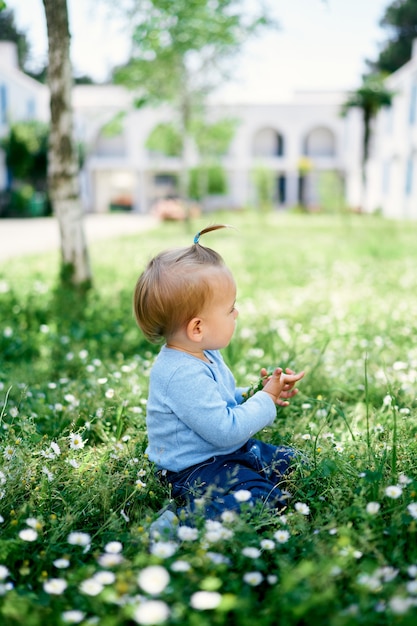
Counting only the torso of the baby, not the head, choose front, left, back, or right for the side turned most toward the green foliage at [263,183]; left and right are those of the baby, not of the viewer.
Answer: left

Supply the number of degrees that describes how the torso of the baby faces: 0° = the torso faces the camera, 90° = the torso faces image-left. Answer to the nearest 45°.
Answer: approximately 270°

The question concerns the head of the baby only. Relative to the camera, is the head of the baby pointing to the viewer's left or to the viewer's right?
to the viewer's right

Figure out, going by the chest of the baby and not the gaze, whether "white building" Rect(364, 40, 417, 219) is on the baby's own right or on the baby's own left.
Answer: on the baby's own left

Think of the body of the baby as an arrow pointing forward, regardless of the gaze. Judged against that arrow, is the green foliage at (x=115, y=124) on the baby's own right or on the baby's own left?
on the baby's own left

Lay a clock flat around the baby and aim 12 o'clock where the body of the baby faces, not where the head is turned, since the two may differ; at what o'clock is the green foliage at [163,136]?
The green foliage is roughly at 9 o'clock from the baby.

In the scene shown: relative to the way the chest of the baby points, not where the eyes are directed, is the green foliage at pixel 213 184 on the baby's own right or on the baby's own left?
on the baby's own left
